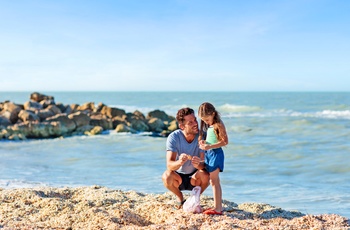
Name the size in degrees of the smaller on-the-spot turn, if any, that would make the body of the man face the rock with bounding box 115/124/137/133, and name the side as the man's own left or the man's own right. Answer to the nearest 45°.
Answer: approximately 180°

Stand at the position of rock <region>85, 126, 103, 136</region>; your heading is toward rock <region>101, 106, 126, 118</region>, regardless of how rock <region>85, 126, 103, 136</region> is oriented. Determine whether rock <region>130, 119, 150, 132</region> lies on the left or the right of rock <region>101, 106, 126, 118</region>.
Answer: right

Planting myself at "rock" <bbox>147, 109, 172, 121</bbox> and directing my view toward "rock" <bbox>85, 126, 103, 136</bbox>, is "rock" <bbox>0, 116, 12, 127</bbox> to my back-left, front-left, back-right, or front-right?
front-right

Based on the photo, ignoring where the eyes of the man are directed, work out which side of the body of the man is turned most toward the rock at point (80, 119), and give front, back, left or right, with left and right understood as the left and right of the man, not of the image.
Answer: back

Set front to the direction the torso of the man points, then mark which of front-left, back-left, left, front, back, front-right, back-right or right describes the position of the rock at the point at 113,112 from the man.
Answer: back

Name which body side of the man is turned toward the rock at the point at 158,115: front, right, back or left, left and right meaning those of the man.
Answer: back

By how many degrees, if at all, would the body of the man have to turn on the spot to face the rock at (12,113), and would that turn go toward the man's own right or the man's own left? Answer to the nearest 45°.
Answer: approximately 135° to the man's own right

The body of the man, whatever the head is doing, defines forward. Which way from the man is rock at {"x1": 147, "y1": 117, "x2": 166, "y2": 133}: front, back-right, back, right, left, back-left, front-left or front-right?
back

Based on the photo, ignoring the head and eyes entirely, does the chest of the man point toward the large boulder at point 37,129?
no

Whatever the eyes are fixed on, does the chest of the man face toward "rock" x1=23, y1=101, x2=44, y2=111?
no

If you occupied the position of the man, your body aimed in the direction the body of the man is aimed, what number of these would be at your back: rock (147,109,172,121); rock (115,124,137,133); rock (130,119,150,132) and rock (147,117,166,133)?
4

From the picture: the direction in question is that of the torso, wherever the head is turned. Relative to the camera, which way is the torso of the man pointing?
toward the camera
